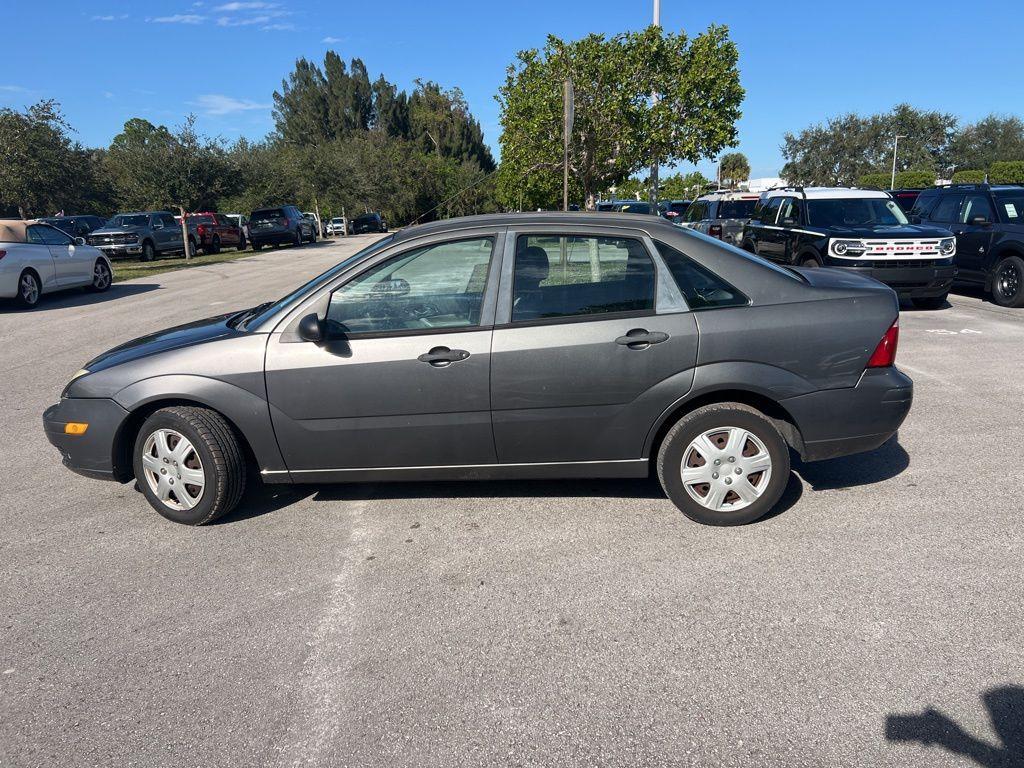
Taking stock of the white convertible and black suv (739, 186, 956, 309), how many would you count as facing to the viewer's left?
0

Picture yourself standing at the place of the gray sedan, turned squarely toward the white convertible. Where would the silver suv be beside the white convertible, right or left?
right

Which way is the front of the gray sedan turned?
to the viewer's left

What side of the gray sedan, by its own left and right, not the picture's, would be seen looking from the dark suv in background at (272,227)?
right

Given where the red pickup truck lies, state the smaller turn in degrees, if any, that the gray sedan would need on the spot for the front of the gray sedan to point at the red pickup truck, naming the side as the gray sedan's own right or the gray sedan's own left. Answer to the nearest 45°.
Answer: approximately 90° to the gray sedan's own right

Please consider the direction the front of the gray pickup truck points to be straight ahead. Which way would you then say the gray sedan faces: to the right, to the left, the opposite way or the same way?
to the right

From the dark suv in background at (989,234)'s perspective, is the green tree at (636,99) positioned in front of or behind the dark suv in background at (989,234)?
behind

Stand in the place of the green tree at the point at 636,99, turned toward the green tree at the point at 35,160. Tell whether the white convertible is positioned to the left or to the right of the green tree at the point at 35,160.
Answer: left

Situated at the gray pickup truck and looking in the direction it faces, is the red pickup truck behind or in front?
behind

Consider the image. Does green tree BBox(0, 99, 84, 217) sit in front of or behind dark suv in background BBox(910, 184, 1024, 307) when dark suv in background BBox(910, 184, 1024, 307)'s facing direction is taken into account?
behind

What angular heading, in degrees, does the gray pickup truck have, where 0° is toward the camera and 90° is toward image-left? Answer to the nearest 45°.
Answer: approximately 45°

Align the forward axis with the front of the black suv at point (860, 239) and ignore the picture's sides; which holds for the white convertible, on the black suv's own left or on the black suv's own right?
on the black suv's own right

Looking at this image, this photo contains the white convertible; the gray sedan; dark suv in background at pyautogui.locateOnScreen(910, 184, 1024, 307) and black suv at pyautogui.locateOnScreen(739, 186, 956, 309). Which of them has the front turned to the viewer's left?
the gray sedan

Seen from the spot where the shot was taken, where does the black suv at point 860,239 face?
facing the viewer and to the right of the viewer

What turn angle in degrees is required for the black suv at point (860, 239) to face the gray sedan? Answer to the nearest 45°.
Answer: approximately 45° to its right

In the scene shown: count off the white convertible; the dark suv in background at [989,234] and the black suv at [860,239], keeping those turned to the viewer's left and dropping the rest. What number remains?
0
